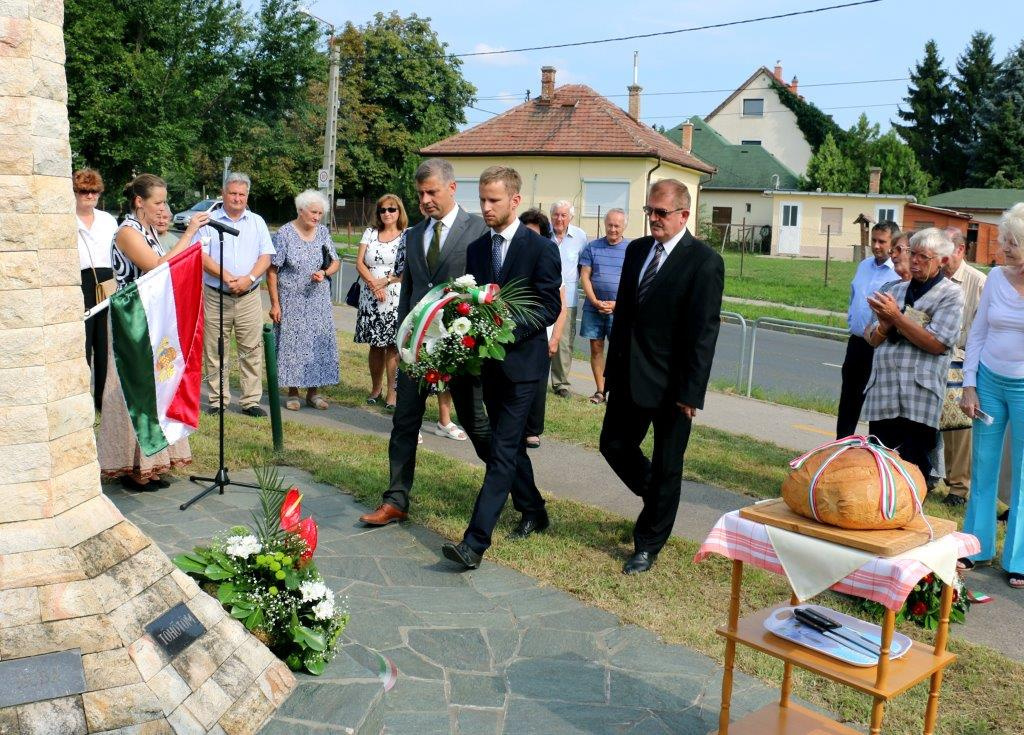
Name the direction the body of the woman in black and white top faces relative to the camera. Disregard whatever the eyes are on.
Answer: to the viewer's right

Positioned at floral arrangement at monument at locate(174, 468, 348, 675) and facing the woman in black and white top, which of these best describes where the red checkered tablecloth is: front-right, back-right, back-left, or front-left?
back-right

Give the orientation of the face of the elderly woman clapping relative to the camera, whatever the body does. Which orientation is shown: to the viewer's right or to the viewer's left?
to the viewer's left

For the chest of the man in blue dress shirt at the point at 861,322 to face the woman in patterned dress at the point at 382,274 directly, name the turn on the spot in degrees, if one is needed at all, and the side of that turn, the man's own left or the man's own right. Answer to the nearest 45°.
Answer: approximately 45° to the man's own right

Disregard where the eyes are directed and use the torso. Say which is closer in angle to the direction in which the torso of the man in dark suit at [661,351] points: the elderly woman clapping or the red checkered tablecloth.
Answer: the red checkered tablecloth

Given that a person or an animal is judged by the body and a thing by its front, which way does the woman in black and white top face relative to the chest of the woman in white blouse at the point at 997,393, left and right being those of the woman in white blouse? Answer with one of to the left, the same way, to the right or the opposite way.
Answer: the opposite way

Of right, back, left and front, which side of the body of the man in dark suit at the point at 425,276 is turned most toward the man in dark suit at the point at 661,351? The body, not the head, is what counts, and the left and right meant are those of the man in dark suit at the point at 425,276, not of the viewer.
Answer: left

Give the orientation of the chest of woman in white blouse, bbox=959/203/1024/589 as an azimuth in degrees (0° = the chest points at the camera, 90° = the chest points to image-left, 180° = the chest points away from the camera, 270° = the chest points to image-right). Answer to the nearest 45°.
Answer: approximately 45°

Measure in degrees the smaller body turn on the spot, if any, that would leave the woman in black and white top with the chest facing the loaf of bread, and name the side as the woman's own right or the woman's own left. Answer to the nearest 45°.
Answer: approximately 45° to the woman's own right
